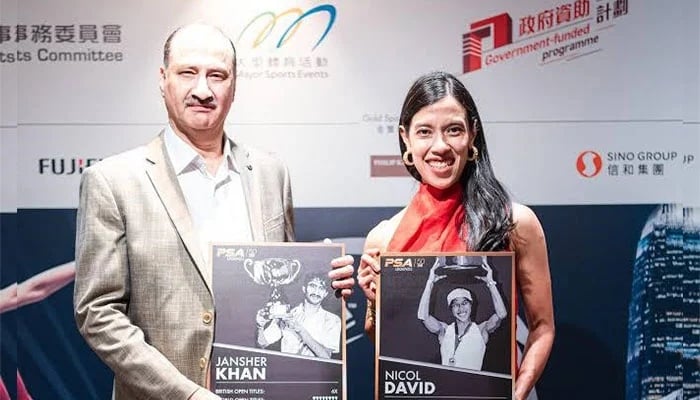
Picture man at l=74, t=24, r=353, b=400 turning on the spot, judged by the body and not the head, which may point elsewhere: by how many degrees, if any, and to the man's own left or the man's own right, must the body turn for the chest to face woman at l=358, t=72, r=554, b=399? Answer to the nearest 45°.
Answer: approximately 45° to the man's own left

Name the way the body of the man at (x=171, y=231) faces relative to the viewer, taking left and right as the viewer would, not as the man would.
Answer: facing the viewer and to the right of the viewer

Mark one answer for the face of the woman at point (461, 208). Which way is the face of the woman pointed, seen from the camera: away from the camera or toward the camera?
toward the camera
